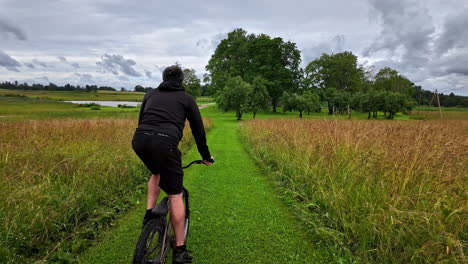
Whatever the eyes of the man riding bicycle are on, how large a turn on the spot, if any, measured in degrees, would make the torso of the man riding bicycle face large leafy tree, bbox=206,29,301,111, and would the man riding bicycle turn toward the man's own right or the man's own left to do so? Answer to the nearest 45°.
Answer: approximately 45° to the man's own left

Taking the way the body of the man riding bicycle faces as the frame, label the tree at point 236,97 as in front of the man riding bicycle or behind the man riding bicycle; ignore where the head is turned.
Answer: in front

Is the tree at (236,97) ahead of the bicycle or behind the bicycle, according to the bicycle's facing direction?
ahead

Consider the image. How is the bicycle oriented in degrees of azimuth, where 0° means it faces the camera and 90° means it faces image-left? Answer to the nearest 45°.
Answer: approximately 225°

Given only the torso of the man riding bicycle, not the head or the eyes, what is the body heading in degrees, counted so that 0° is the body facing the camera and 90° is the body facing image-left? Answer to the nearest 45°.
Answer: approximately 225°
